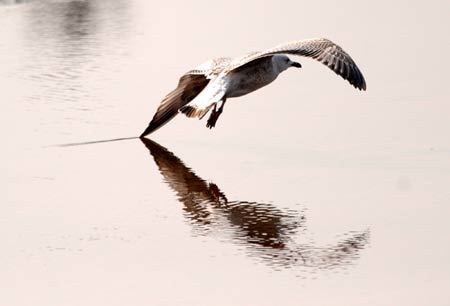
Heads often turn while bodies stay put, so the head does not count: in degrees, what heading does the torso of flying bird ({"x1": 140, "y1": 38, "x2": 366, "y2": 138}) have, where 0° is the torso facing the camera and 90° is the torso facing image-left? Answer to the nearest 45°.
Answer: approximately 225°
